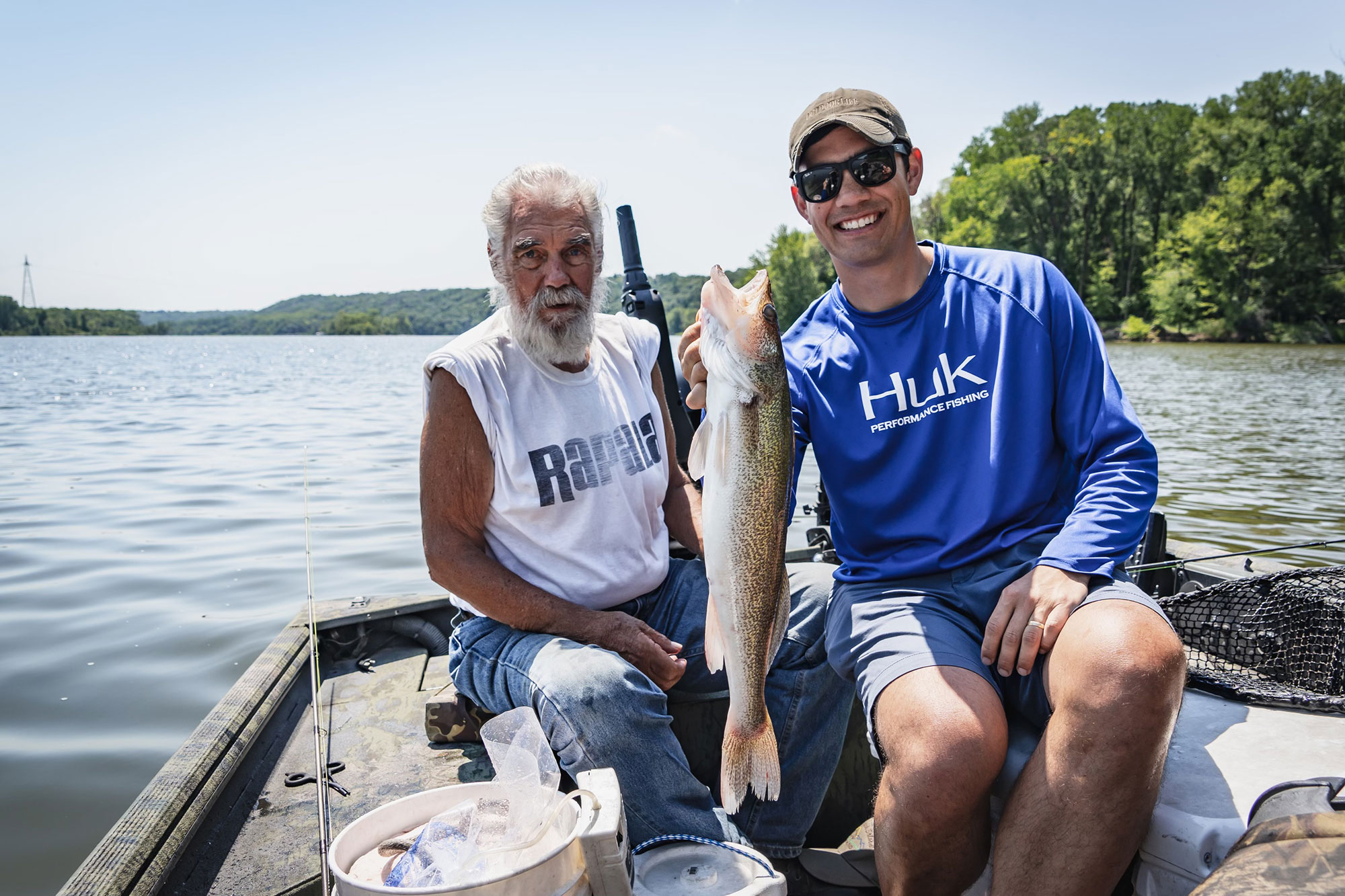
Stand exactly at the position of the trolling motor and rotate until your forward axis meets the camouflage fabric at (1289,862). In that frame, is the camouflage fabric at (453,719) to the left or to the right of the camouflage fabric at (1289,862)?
right

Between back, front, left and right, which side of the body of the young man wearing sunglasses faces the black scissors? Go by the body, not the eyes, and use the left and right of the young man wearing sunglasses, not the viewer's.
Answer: right

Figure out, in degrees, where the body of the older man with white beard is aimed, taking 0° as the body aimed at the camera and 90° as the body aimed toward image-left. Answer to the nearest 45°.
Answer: approximately 315°

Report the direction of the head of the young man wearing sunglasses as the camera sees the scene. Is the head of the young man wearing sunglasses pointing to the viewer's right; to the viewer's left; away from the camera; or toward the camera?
toward the camera

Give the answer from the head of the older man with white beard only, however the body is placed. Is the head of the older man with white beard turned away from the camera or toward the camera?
toward the camera

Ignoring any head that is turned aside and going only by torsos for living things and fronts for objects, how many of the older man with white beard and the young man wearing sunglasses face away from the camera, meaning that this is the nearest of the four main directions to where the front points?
0

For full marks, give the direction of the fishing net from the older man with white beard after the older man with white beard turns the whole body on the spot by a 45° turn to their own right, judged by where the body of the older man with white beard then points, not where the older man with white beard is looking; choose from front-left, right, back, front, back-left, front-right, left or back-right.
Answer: left

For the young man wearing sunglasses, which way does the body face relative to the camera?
toward the camera

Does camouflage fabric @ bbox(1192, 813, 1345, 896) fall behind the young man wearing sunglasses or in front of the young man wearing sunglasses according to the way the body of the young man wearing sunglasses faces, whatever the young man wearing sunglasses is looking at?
in front

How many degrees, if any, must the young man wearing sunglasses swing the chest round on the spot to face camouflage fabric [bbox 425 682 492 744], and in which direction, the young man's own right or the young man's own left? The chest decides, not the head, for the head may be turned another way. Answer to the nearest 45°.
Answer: approximately 90° to the young man's own right
